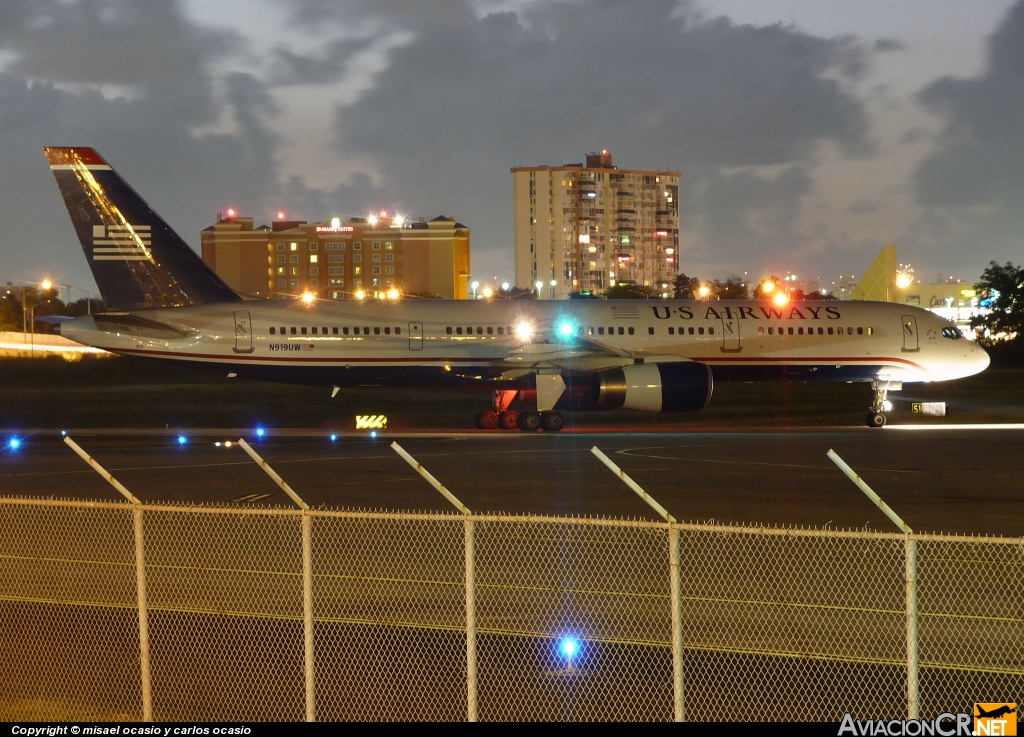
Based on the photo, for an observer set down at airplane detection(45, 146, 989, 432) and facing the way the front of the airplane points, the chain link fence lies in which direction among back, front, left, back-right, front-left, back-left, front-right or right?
right

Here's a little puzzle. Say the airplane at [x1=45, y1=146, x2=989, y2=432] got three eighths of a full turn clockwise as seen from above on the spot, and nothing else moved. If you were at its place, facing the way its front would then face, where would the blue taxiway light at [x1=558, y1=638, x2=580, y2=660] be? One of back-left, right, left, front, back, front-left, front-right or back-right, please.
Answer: front-left

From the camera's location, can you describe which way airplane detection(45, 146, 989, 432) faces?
facing to the right of the viewer
